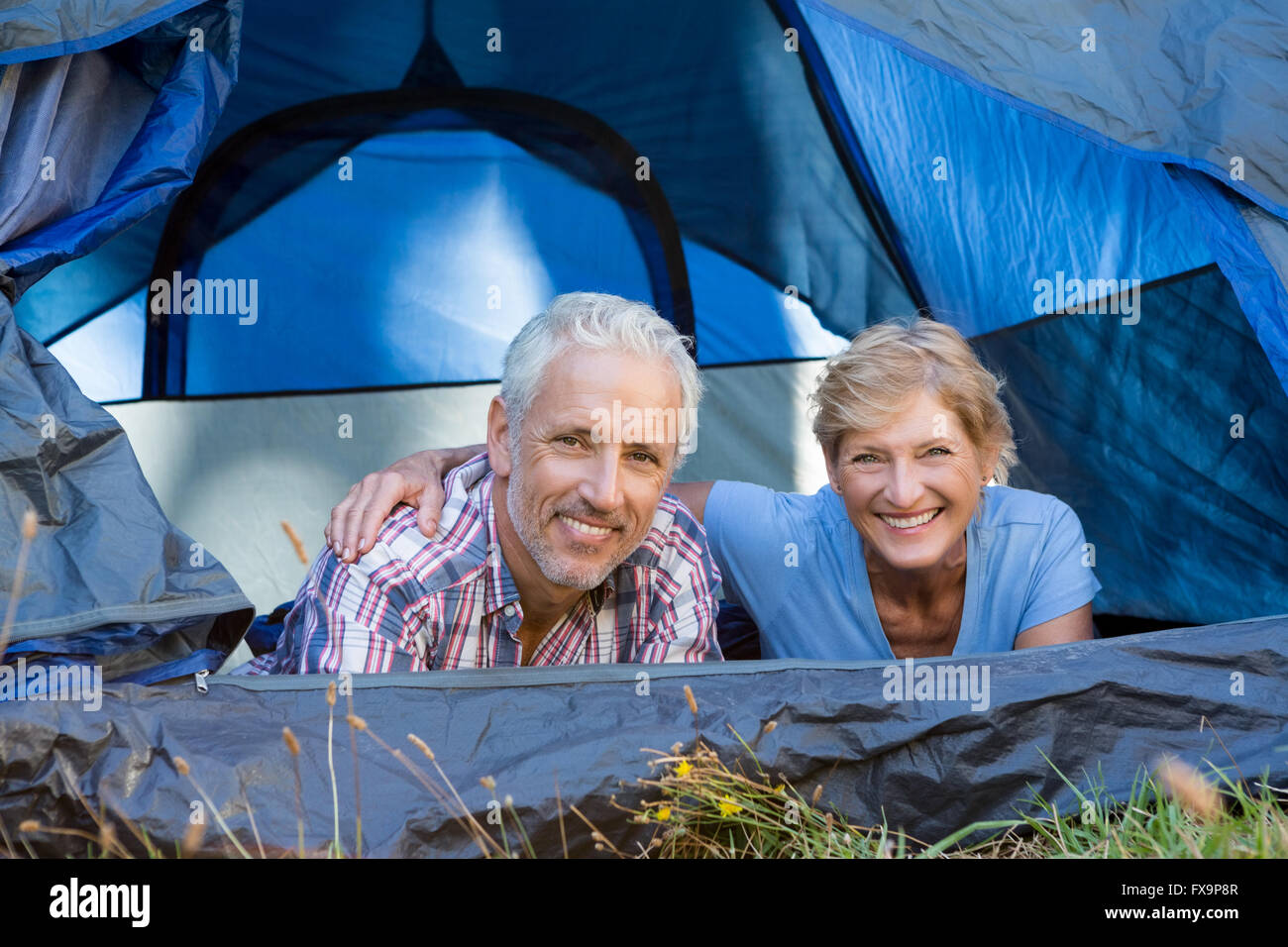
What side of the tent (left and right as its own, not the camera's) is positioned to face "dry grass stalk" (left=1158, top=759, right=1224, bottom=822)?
front

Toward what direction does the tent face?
toward the camera
